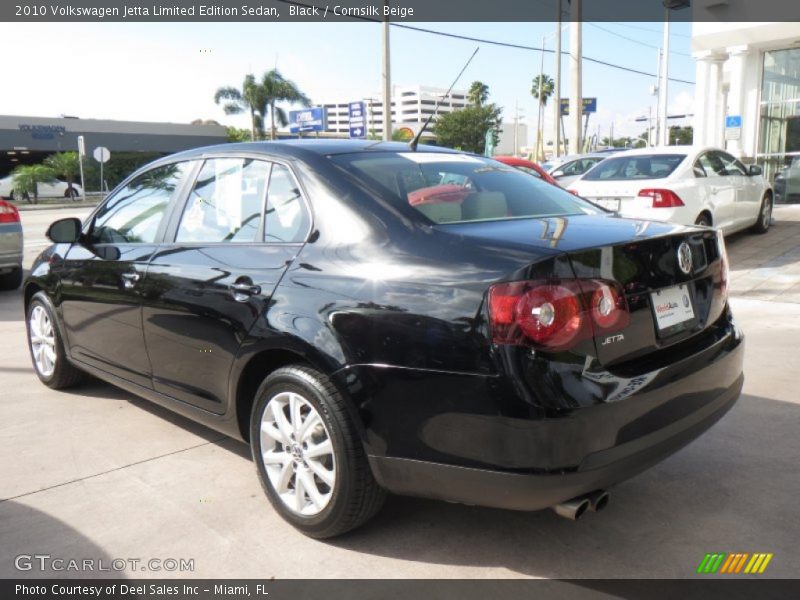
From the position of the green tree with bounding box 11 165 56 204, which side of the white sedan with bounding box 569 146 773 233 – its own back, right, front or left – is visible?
left

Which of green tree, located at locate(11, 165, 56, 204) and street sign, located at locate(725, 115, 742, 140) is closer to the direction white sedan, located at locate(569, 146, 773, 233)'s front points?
the street sign

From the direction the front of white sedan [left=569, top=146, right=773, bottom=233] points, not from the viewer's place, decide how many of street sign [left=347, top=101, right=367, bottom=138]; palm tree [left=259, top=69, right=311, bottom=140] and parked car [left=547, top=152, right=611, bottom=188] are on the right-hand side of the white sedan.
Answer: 0

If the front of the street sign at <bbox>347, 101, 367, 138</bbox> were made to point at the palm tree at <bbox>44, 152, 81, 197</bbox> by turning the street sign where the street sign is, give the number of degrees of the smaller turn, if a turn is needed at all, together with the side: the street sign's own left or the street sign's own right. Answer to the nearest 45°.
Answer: approximately 90° to the street sign's own right

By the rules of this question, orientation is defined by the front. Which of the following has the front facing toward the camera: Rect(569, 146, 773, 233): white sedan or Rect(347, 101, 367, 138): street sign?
the street sign

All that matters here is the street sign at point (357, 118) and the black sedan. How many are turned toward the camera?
1

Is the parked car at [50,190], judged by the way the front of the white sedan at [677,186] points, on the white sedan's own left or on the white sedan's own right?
on the white sedan's own left

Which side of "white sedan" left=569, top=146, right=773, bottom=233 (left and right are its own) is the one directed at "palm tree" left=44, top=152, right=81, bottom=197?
left

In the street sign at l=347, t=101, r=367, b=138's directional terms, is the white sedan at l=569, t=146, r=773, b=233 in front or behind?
in front

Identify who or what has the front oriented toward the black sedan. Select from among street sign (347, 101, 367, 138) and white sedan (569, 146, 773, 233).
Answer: the street sign

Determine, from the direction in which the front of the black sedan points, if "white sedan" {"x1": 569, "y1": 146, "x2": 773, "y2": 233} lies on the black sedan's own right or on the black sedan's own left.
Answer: on the black sedan's own right

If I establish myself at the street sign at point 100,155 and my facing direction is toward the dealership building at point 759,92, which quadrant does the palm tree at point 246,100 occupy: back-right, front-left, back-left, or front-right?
back-left

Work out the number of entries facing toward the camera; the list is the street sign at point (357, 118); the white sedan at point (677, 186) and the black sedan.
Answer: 1

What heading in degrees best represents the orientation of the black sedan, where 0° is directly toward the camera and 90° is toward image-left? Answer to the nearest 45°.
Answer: approximately 135°

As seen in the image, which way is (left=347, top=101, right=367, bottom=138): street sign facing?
toward the camera

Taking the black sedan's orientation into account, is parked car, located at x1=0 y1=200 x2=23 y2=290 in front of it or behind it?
in front

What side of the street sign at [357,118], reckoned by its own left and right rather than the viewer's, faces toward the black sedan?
front

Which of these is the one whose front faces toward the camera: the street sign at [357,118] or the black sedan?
the street sign

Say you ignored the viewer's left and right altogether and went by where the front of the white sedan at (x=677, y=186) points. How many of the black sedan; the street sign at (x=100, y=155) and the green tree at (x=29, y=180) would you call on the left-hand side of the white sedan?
2

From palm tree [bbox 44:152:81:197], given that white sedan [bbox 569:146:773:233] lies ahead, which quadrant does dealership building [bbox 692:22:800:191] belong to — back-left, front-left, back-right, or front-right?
front-left

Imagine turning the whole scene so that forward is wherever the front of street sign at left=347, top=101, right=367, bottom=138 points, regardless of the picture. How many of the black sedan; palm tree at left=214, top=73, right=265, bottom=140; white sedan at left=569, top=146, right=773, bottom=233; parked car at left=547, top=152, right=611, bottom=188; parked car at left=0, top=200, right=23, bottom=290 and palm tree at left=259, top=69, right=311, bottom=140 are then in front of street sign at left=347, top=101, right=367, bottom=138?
4
